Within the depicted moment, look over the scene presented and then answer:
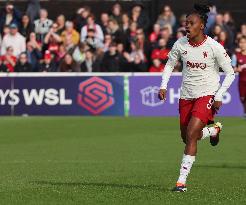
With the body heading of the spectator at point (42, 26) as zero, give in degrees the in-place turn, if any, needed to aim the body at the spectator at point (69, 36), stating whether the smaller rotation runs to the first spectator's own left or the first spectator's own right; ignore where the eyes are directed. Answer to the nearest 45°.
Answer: approximately 45° to the first spectator's own left

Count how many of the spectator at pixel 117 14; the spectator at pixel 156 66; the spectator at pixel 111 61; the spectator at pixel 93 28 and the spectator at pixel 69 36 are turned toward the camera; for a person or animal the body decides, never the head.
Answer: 5

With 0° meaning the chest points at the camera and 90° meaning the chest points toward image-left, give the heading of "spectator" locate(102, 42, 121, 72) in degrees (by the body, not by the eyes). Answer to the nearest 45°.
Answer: approximately 0°

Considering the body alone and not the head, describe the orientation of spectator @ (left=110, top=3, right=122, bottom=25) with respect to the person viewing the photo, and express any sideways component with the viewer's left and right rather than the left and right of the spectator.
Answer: facing the viewer

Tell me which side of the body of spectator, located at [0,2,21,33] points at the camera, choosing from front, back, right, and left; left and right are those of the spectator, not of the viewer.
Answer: front

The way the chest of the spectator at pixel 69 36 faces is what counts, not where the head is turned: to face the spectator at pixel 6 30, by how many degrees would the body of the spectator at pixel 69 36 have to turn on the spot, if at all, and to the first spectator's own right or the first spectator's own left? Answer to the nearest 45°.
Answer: approximately 90° to the first spectator's own right

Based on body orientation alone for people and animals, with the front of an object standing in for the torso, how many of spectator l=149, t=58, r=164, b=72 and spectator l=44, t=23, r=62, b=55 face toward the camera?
2

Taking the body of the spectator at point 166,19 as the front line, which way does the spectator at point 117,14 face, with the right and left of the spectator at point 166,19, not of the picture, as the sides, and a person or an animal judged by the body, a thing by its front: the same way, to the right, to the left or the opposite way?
the same way

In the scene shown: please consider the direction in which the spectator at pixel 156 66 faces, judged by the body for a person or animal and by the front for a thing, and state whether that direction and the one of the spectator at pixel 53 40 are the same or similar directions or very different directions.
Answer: same or similar directions

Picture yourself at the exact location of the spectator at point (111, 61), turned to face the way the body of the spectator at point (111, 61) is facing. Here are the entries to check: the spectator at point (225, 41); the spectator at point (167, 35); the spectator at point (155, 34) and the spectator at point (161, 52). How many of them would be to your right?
0

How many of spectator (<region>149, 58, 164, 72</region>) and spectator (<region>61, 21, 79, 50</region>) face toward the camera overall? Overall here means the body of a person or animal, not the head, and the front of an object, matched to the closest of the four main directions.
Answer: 2

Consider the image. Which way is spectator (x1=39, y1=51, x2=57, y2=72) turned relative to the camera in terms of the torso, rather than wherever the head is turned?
toward the camera
